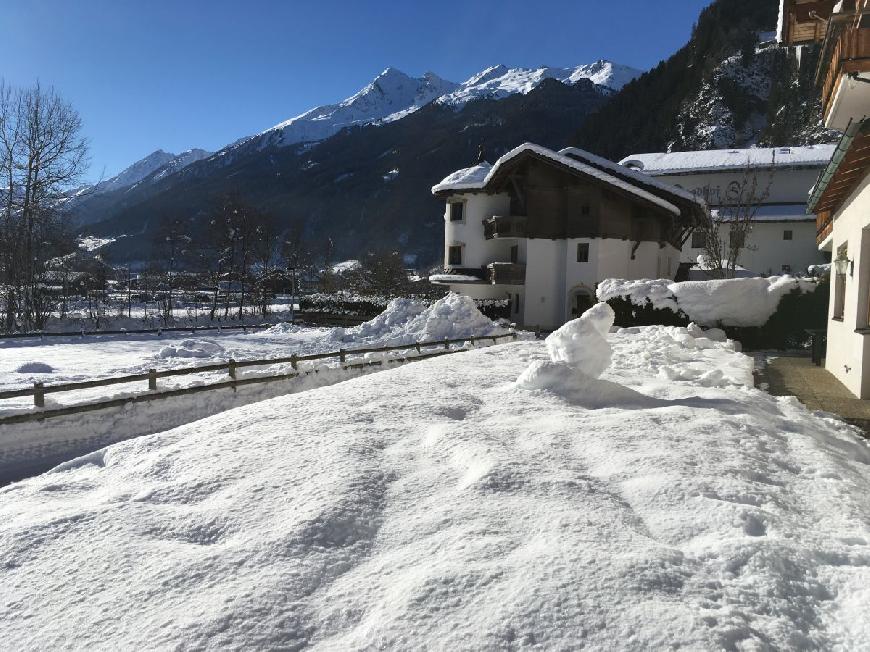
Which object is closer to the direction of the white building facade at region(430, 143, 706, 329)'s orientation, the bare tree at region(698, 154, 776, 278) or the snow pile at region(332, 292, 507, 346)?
the snow pile

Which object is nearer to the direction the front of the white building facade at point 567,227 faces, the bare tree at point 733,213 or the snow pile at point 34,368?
the snow pile

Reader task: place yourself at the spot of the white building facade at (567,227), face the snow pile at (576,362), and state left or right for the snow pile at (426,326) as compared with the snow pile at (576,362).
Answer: right

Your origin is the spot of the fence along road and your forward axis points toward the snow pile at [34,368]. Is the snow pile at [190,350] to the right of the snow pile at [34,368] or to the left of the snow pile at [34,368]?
right

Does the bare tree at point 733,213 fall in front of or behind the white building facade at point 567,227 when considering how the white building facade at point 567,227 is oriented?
behind
